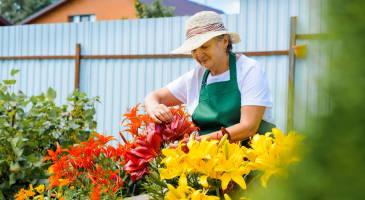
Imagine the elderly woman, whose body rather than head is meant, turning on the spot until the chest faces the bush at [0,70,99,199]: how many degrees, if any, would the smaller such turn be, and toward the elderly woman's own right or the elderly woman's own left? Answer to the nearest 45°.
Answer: approximately 90° to the elderly woman's own right

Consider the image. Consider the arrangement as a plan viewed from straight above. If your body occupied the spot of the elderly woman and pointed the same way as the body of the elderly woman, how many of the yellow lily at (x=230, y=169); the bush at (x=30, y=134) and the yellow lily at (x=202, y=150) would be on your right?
1

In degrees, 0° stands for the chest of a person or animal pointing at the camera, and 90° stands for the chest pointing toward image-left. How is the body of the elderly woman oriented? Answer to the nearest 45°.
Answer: approximately 45°

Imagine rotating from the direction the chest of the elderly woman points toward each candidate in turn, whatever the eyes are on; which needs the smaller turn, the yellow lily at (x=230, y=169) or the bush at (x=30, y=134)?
the yellow lily
